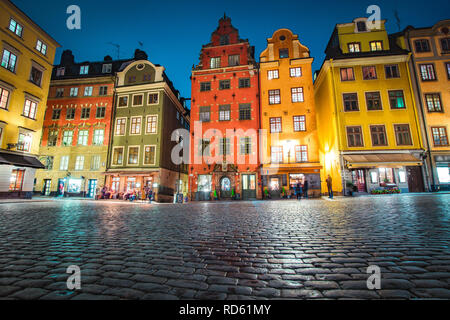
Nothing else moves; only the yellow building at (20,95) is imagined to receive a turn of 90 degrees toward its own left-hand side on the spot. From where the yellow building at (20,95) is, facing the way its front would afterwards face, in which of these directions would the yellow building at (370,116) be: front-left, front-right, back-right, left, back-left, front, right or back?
right

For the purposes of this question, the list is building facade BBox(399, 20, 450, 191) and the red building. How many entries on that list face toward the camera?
2

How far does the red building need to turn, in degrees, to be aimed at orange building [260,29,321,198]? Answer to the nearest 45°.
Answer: approximately 90° to its left

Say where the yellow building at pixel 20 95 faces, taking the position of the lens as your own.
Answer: facing the viewer and to the right of the viewer

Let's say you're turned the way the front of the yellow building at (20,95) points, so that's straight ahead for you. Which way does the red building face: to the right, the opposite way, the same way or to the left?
to the right

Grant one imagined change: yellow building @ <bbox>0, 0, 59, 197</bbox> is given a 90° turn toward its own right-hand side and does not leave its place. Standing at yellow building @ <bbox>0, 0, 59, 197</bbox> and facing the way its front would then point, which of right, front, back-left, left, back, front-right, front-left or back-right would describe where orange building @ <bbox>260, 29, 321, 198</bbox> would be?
left

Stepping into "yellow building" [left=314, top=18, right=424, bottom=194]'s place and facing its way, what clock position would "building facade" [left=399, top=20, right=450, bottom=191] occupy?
The building facade is roughly at 8 o'clock from the yellow building.

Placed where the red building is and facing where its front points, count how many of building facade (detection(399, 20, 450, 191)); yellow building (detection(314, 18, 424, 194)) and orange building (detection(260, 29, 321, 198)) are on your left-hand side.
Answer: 3

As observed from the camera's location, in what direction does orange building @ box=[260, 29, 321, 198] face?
facing the viewer

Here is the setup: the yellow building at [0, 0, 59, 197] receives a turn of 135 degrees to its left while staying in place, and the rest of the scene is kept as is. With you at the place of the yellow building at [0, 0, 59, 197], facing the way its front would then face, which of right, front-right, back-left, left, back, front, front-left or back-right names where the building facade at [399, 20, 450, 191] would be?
back-right

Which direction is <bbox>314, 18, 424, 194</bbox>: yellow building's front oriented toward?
toward the camera

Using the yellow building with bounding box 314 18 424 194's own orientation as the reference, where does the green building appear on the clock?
The green building is roughly at 2 o'clock from the yellow building.

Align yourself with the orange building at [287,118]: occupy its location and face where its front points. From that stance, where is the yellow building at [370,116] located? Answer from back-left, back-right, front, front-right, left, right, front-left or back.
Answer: left
